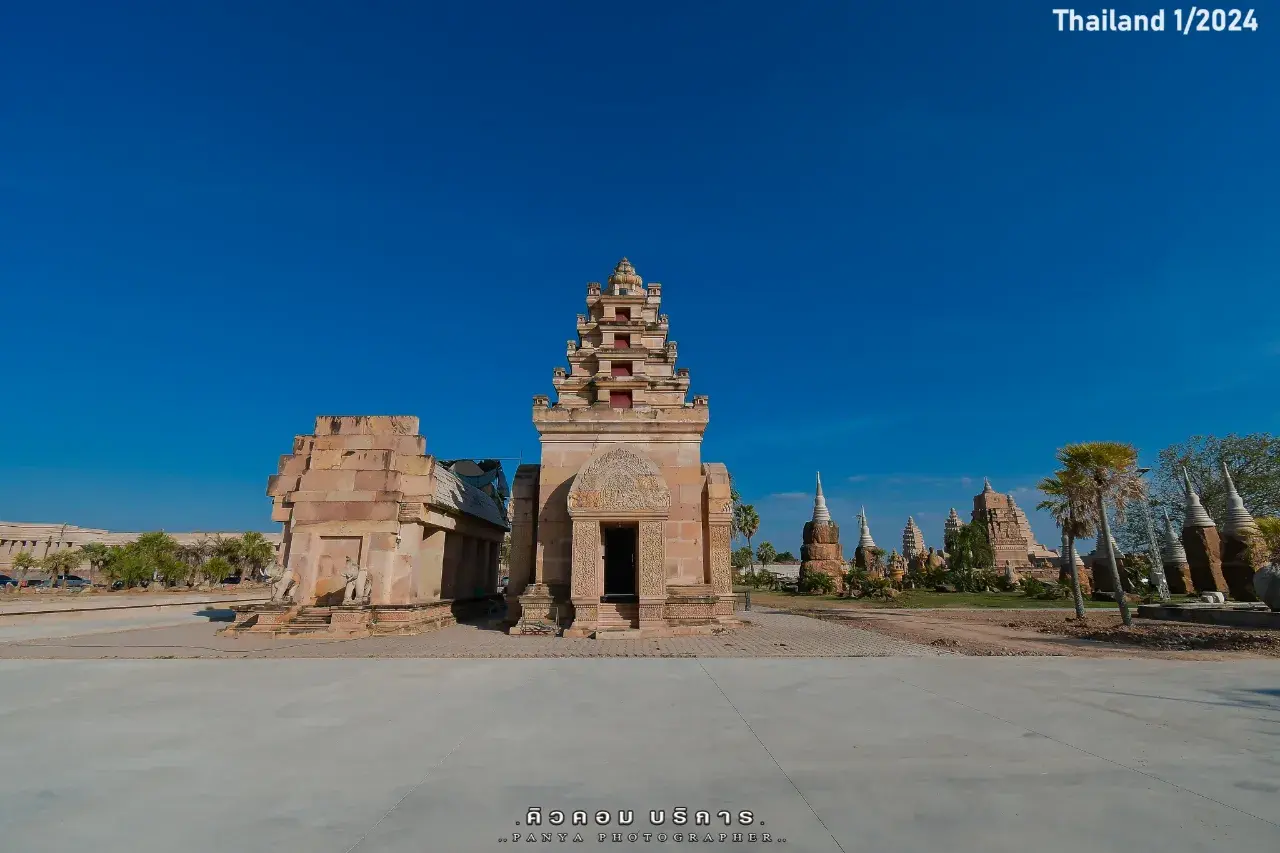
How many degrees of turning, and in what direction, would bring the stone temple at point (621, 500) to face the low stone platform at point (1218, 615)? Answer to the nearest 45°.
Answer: approximately 90° to its left

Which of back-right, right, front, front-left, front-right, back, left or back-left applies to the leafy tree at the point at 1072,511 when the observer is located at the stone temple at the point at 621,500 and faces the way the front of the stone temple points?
left

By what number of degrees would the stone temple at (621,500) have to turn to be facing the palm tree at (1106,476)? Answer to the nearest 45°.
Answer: approximately 90° to its left

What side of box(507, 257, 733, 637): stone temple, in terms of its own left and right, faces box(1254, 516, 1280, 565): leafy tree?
left

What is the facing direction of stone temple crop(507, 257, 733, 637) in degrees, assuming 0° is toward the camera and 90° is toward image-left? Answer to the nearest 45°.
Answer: approximately 0°

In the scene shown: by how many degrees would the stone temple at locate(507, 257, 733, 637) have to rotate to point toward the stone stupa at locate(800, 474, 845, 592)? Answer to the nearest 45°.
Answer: approximately 135° to its left

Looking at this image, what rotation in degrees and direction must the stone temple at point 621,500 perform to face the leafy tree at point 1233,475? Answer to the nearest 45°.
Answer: approximately 135° to its left

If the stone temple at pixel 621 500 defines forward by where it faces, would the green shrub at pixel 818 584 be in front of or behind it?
behind

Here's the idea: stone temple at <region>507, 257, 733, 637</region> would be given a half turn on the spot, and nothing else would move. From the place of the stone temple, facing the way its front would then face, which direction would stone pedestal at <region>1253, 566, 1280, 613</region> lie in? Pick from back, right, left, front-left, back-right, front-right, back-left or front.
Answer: right

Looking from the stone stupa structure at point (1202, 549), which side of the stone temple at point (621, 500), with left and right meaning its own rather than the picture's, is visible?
left

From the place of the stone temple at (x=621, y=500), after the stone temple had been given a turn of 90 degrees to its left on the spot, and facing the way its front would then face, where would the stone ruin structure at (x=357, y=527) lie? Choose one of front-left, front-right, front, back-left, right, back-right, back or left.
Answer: back
